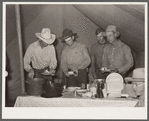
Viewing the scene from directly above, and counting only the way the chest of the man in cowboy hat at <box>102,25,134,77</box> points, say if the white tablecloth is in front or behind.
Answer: in front

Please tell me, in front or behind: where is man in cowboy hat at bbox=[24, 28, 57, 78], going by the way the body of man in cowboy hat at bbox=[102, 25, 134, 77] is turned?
in front
